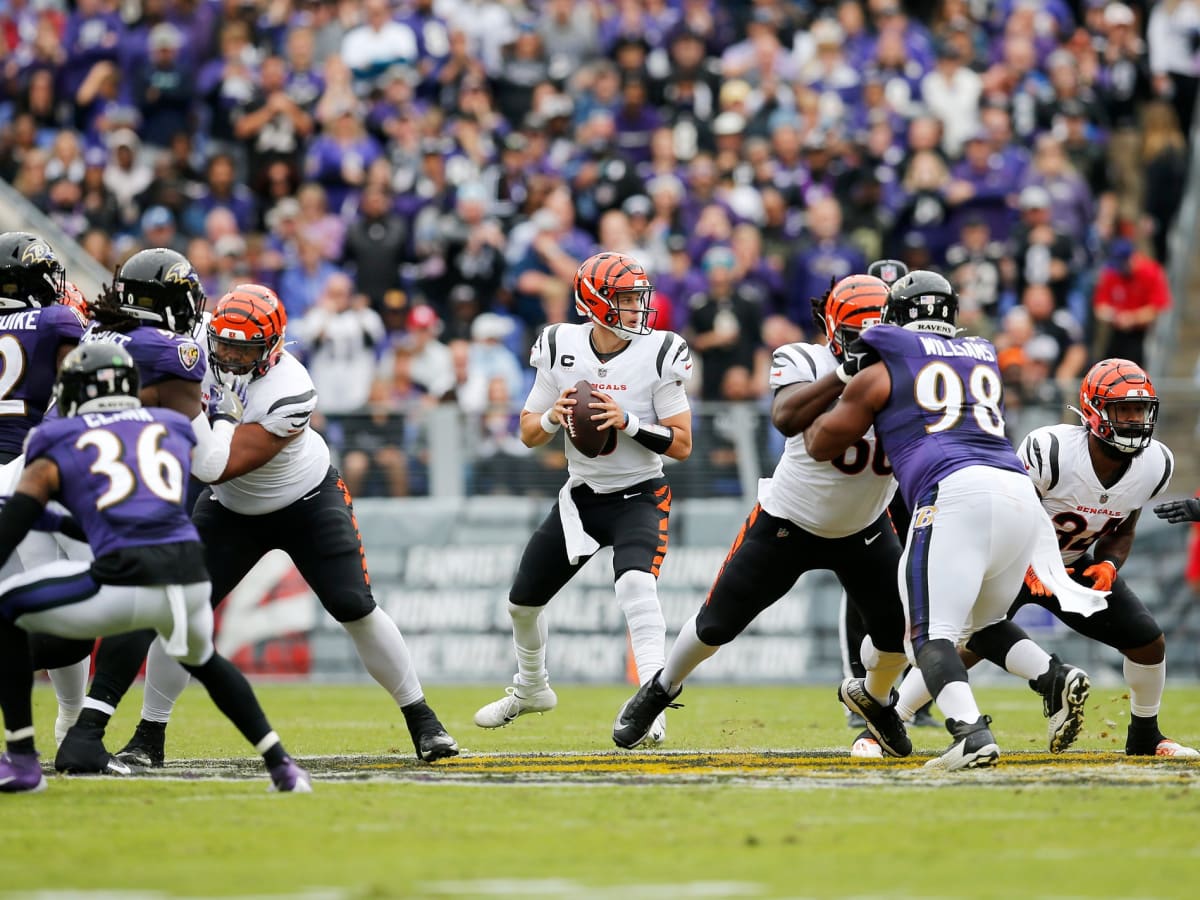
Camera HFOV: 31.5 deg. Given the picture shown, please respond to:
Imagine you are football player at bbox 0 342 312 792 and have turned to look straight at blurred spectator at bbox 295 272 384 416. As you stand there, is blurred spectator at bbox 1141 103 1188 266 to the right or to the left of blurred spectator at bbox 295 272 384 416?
right

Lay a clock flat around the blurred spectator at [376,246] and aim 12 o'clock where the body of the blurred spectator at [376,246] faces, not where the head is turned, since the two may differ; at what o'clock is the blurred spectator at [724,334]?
the blurred spectator at [724,334] is roughly at 10 o'clock from the blurred spectator at [376,246].

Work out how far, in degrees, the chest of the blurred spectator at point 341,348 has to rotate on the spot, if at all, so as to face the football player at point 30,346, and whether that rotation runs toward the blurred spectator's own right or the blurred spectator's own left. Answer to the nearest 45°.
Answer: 0° — they already face them

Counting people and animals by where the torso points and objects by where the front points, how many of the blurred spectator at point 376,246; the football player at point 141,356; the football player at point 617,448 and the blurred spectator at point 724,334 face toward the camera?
3

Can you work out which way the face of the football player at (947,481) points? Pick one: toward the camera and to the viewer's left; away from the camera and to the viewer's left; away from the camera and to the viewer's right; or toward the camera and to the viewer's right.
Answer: away from the camera and to the viewer's left

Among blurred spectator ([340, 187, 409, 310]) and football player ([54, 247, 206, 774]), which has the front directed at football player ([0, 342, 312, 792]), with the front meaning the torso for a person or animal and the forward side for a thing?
the blurred spectator

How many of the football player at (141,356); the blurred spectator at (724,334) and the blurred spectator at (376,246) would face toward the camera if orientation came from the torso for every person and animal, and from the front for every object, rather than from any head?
2

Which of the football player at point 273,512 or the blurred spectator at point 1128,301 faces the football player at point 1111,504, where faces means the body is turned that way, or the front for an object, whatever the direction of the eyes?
the blurred spectator
